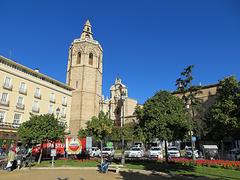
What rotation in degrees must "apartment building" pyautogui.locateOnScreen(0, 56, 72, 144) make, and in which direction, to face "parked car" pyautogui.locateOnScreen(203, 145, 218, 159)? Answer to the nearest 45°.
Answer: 0° — it already faces it

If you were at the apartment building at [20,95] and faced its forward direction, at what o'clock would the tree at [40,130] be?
The tree is roughly at 1 o'clock from the apartment building.

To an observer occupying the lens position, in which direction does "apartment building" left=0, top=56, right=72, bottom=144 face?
facing the viewer and to the right of the viewer

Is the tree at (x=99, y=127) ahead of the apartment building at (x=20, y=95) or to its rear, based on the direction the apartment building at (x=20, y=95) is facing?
ahead
